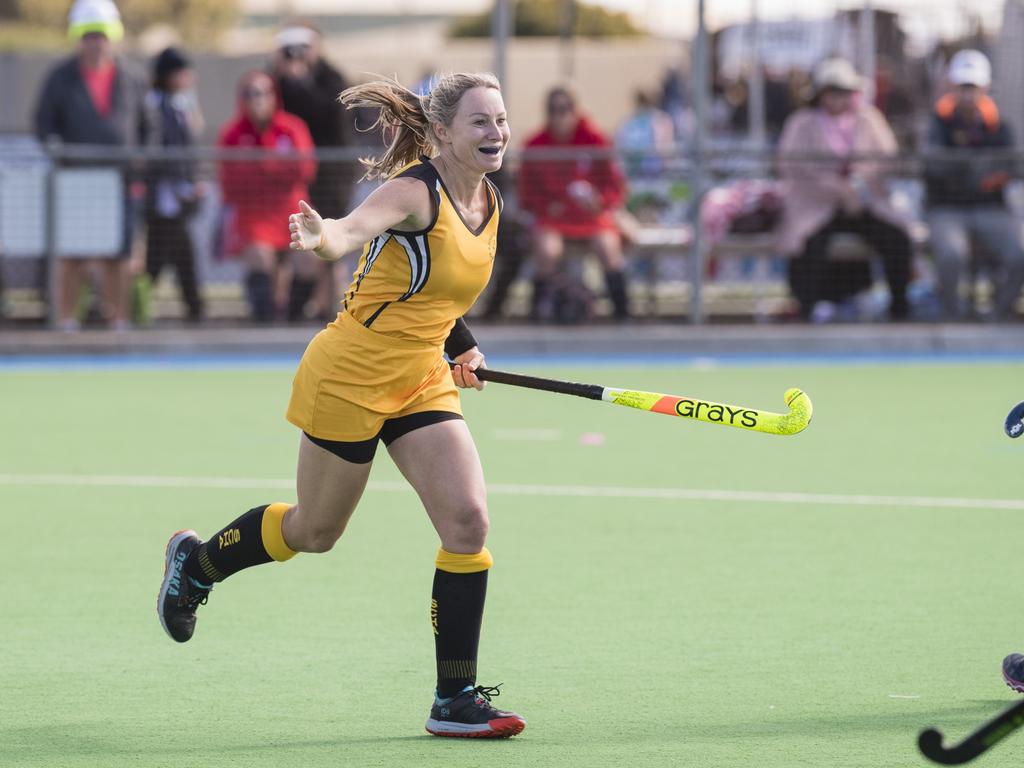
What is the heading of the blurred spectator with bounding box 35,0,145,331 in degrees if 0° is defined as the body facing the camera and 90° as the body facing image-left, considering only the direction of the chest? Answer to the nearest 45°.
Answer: approximately 0°

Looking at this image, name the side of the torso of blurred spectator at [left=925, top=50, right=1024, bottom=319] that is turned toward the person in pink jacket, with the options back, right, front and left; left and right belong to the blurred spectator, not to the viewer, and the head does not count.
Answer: right

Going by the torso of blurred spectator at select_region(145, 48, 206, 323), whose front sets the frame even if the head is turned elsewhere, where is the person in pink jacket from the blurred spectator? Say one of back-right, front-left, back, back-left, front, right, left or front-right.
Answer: front-left

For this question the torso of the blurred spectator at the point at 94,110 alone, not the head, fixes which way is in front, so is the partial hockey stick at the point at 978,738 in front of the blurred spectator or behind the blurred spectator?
in front

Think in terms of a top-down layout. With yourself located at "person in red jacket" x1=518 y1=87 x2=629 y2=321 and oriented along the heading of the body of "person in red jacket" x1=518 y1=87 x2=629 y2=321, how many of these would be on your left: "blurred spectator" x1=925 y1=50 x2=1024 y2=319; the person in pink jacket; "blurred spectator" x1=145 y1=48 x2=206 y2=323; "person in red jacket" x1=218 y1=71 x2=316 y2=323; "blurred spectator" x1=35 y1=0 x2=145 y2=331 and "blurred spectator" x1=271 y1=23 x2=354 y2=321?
2

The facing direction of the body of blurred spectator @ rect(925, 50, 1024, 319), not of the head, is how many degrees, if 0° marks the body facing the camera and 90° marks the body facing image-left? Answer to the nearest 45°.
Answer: approximately 0°

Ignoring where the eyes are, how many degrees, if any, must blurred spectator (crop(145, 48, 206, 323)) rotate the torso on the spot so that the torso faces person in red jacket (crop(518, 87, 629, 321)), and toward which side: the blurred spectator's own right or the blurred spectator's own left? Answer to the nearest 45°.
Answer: approximately 45° to the blurred spectator's own left

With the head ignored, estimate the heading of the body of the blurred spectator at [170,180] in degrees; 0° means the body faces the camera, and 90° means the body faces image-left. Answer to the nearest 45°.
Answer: approximately 315°
